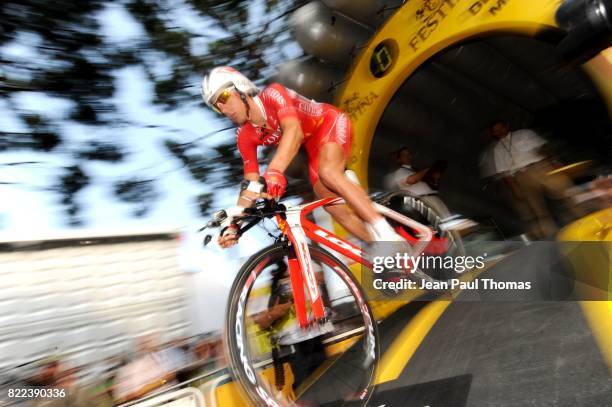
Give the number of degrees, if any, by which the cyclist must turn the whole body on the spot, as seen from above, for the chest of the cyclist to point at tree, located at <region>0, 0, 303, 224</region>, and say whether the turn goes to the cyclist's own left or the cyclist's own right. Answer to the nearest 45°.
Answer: approximately 90° to the cyclist's own right

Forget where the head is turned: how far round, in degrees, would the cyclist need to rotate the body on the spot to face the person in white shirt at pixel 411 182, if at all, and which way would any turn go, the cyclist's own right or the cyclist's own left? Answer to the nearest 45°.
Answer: approximately 180°

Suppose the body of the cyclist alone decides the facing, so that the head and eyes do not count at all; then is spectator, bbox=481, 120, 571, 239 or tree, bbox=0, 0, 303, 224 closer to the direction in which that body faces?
the tree

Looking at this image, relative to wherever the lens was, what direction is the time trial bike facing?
facing the viewer and to the left of the viewer

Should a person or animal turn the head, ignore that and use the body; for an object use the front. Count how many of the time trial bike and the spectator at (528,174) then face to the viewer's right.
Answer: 0

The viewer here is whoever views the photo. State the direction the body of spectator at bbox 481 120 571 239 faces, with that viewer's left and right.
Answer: facing the viewer

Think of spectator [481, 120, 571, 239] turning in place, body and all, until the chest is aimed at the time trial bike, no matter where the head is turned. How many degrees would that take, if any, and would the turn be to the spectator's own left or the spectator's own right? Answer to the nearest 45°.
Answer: approximately 45° to the spectator's own right

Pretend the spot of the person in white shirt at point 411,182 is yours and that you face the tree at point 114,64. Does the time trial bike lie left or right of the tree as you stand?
left

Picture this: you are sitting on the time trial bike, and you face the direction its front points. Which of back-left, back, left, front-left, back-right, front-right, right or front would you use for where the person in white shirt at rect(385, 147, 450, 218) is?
back

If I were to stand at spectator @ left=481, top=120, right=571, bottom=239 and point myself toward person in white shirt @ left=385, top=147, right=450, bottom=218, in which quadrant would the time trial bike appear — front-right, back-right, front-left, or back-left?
front-left

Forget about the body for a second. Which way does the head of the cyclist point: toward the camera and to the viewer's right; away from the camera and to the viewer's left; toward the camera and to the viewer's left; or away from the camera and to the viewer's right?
toward the camera and to the viewer's left

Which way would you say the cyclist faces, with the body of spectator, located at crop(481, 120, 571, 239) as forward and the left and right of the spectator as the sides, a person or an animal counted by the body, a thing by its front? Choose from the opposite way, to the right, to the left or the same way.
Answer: the same way

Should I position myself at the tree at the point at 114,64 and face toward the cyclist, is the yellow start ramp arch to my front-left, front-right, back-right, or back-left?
front-left

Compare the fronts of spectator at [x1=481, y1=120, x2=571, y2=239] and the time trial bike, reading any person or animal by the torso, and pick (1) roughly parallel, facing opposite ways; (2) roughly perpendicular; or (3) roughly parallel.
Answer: roughly parallel
